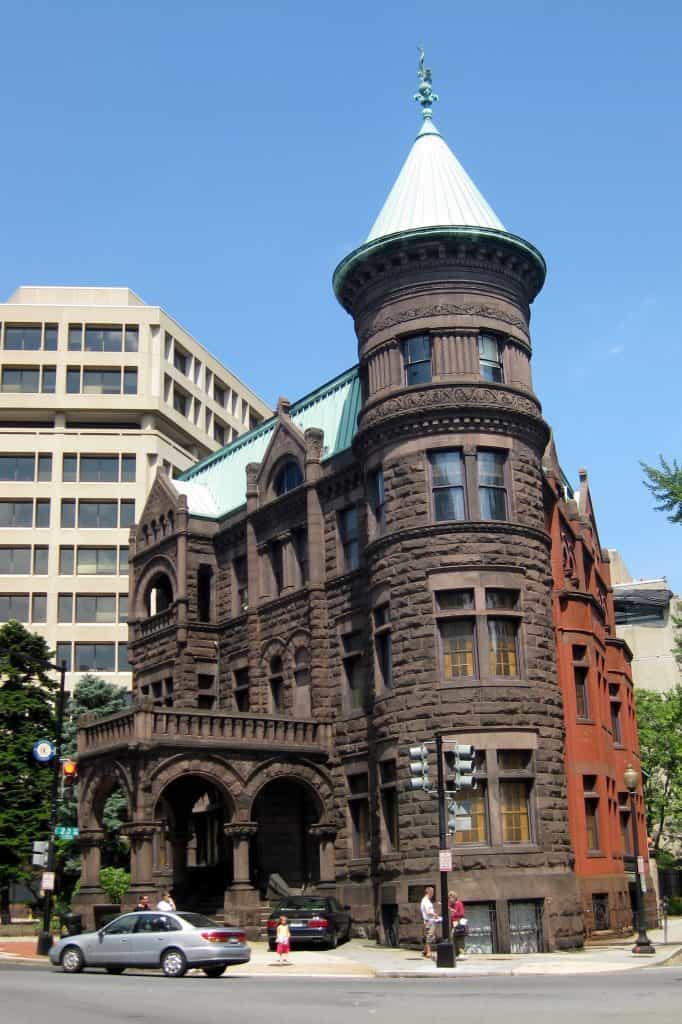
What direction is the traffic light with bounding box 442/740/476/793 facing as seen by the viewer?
to the viewer's right

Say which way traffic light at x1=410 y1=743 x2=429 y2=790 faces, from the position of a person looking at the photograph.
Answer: facing to the left of the viewer

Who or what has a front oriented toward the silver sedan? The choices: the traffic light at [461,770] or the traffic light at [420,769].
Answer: the traffic light at [420,769]

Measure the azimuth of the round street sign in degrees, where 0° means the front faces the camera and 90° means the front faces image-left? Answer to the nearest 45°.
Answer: approximately 0°

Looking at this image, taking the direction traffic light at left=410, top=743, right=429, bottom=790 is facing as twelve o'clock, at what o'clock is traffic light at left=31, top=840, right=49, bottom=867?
traffic light at left=31, top=840, right=49, bottom=867 is roughly at 1 o'clock from traffic light at left=410, top=743, right=429, bottom=790.

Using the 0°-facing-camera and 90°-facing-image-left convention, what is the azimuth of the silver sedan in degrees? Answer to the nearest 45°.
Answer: approximately 135°

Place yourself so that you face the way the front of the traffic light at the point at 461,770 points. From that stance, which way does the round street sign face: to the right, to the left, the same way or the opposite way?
to the right

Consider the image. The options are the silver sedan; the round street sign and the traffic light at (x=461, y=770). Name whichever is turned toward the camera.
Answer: the round street sign

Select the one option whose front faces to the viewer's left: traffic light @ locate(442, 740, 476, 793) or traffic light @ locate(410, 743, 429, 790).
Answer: traffic light @ locate(410, 743, 429, 790)

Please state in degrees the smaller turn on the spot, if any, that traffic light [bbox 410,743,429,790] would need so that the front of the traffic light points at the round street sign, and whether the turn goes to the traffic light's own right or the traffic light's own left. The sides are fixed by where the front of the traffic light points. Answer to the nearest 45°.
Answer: approximately 45° to the traffic light's own right

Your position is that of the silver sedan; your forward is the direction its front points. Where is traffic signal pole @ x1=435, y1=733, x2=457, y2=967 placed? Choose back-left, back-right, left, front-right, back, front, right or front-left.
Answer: back-right

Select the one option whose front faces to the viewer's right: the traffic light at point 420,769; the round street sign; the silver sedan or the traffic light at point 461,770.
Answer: the traffic light at point 461,770
